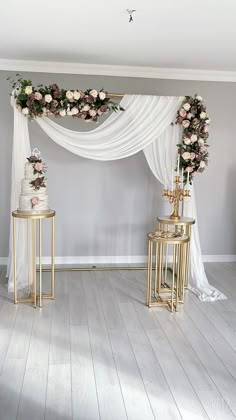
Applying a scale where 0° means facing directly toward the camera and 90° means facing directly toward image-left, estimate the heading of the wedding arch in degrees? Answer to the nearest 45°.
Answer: approximately 0°

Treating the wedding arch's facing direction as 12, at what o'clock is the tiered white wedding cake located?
The tiered white wedding cake is roughly at 2 o'clock from the wedding arch.
